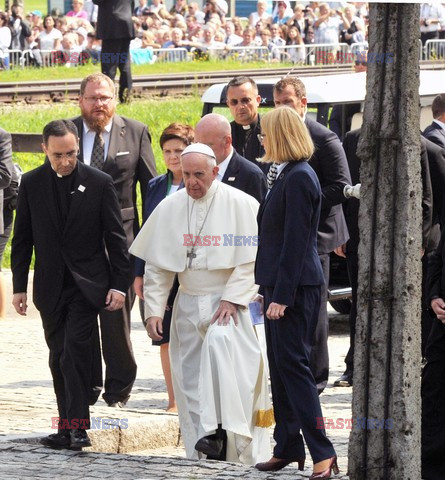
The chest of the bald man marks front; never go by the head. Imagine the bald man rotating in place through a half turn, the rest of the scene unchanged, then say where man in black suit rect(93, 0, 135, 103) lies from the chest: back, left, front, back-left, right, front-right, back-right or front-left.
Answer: front-left

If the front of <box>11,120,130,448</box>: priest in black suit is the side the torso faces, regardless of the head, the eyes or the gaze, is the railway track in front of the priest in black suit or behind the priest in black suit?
behind

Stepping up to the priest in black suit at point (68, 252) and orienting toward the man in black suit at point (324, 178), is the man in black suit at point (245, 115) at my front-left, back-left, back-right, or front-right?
front-left

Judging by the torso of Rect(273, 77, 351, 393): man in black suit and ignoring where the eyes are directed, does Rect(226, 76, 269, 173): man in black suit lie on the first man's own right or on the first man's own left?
on the first man's own right

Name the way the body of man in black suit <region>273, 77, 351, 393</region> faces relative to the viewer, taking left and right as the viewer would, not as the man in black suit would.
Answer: facing the viewer and to the left of the viewer

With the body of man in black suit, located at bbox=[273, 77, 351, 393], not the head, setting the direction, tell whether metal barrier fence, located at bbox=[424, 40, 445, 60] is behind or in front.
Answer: behind

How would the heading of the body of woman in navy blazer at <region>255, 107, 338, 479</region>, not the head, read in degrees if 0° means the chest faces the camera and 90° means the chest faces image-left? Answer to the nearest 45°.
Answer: approximately 90°

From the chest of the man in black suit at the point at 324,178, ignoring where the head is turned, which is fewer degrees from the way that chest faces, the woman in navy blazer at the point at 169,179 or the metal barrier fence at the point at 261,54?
the woman in navy blazer

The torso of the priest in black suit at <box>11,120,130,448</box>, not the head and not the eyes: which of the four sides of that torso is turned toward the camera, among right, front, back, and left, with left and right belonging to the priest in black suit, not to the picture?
front

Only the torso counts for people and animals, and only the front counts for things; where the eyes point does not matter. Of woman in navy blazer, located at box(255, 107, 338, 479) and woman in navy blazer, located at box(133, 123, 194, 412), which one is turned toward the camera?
woman in navy blazer, located at box(133, 123, 194, 412)

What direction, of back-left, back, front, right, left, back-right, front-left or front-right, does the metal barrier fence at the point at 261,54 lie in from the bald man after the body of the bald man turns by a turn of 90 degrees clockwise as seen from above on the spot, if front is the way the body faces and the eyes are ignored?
front-right
